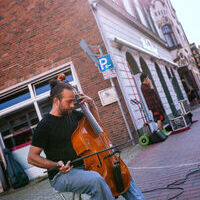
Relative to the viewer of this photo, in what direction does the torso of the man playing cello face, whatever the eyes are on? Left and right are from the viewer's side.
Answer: facing the viewer and to the right of the viewer

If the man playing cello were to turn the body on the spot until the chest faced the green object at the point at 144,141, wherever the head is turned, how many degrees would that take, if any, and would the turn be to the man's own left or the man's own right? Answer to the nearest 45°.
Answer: approximately 135° to the man's own left

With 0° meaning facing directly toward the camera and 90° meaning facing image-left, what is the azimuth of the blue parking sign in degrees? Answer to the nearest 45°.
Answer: approximately 0°

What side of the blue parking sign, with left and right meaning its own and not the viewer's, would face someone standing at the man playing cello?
front

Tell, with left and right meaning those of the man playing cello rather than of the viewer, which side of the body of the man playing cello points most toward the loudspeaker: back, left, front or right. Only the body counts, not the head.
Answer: left

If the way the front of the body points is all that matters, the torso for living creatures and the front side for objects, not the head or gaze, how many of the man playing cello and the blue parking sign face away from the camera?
0
